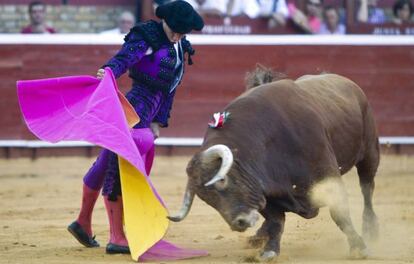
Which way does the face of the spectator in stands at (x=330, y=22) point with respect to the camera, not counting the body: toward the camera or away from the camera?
toward the camera

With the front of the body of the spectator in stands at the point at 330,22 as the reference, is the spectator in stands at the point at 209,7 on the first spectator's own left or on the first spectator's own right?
on the first spectator's own right

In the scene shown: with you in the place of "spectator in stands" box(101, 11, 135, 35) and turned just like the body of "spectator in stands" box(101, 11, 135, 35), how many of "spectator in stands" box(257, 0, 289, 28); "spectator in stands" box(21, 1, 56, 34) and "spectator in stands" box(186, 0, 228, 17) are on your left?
2

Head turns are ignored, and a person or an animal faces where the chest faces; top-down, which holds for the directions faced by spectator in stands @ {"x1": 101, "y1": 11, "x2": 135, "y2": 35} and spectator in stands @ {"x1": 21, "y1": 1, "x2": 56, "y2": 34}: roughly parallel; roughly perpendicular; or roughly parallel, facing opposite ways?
roughly parallel

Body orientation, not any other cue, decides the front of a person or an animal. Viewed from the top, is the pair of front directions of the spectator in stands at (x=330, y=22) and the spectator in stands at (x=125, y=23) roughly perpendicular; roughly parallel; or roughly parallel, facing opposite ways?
roughly parallel

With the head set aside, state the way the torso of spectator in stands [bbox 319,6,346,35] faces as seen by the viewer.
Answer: toward the camera

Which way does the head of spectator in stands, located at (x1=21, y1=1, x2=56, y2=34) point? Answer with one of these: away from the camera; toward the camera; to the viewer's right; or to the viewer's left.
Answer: toward the camera

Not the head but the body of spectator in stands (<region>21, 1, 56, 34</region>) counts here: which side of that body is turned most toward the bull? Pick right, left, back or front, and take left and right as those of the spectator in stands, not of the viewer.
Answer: front

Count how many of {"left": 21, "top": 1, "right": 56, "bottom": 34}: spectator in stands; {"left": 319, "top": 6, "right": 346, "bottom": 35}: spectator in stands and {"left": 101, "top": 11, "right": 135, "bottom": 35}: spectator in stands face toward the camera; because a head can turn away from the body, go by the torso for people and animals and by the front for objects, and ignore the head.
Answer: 3

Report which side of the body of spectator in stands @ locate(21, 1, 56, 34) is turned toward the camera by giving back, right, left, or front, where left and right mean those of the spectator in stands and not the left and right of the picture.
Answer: front

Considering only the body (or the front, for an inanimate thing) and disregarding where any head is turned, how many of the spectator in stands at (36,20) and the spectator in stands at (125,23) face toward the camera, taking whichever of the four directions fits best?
2

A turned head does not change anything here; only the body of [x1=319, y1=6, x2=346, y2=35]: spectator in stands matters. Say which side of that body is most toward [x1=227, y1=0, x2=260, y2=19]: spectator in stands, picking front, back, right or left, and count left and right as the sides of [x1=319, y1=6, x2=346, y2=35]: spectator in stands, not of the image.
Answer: right

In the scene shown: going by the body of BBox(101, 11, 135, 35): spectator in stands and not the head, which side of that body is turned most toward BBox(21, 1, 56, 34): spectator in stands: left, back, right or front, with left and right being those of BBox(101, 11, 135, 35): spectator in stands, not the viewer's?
right

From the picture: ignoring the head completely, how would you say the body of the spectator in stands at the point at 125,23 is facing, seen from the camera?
toward the camera
